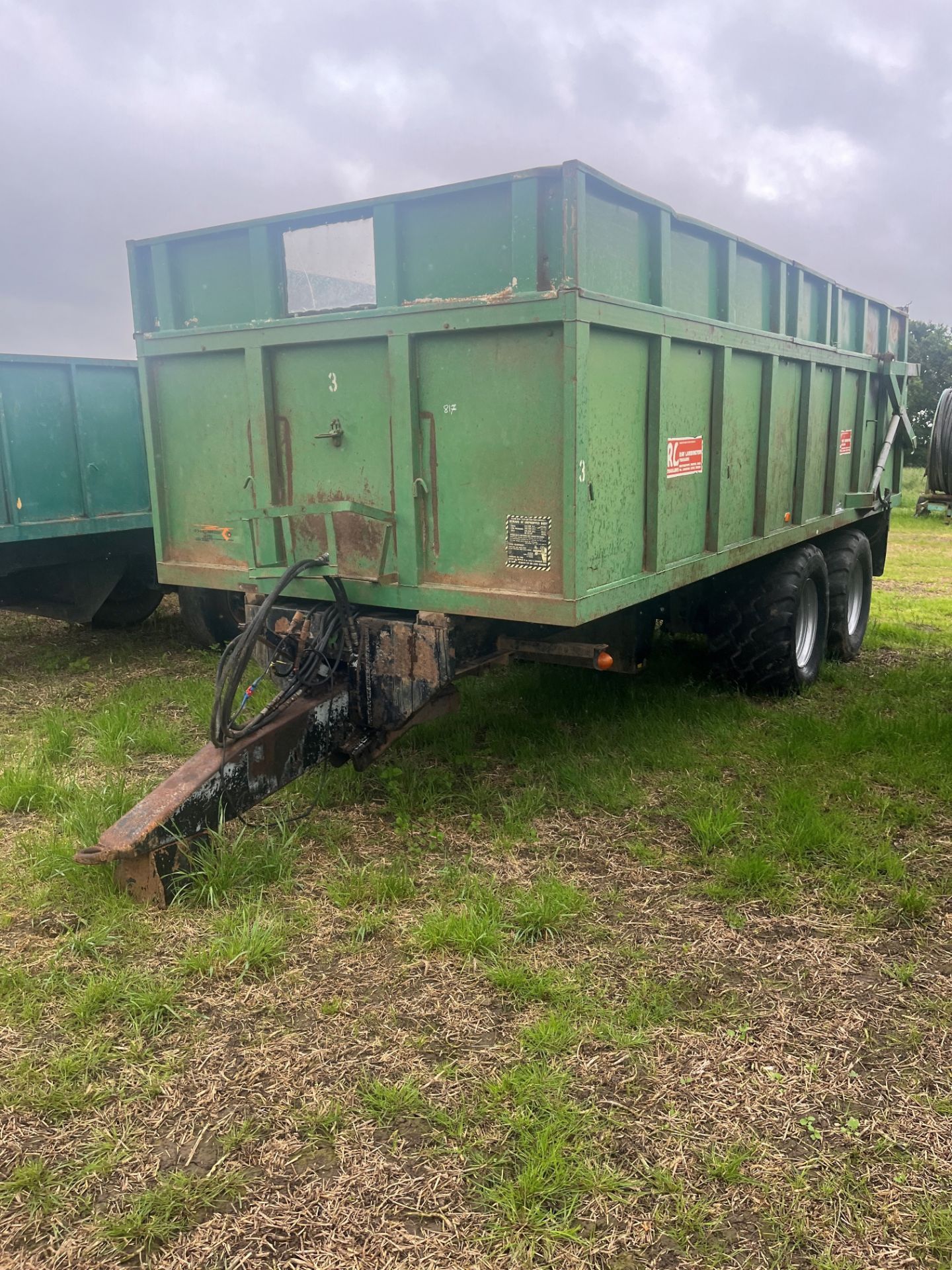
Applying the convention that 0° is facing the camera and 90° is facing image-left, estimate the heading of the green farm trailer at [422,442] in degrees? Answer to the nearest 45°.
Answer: approximately 45°

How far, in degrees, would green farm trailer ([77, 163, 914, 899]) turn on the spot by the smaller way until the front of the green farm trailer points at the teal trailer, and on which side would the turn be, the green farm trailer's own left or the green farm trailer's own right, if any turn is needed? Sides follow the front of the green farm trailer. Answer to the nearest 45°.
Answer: approximately 90° to the green farm trailer's own right

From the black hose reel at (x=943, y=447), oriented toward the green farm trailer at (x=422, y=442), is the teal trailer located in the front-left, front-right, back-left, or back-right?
front-right

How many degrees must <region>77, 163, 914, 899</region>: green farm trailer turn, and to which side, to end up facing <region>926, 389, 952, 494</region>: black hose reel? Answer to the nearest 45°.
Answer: approximately 180°
